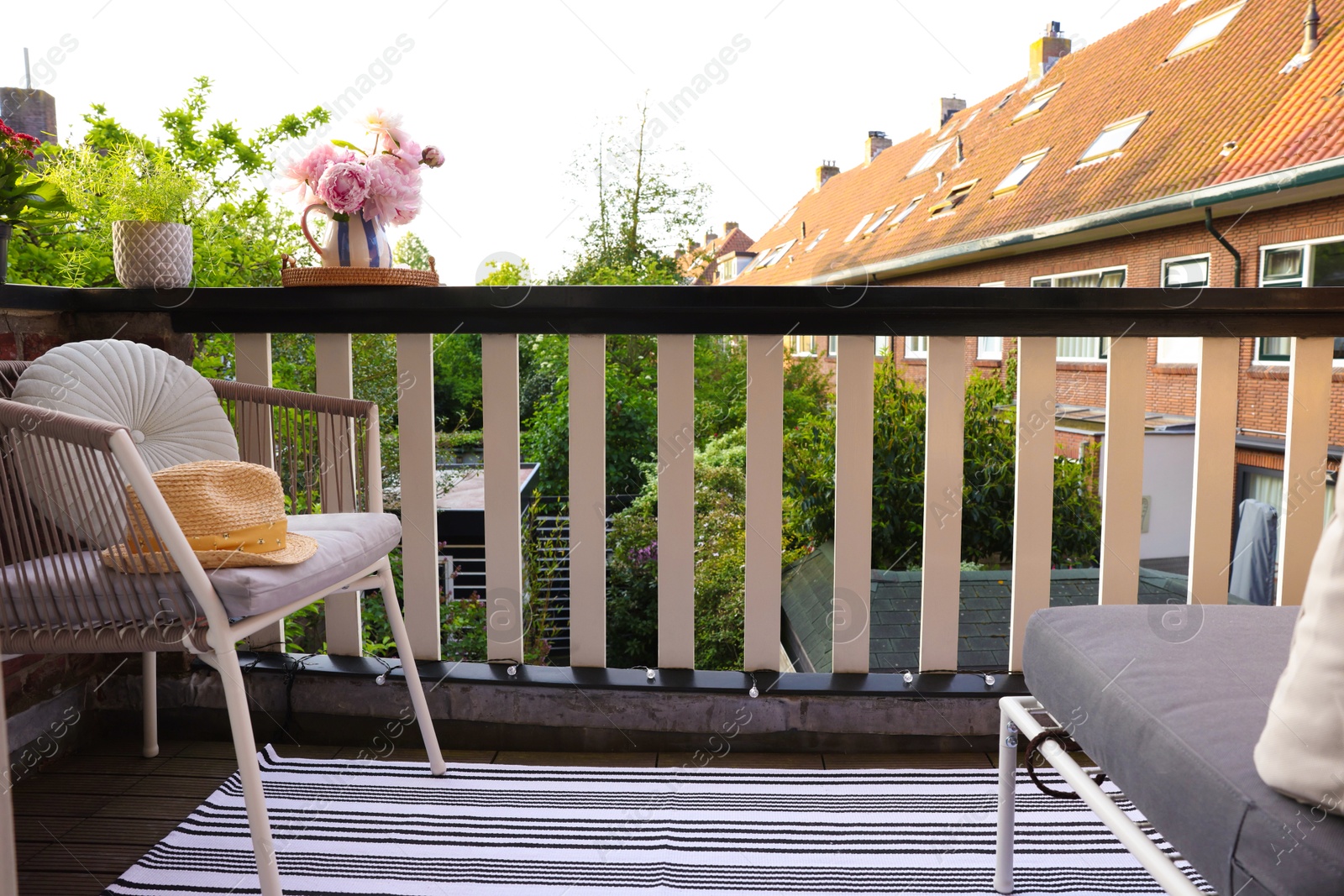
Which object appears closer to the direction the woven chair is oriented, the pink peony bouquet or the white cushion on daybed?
the white cushion on daybed

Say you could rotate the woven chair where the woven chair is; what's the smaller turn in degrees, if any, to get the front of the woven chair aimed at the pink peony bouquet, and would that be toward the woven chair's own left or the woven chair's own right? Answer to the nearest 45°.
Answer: approximately 90° to the woven chair's own left

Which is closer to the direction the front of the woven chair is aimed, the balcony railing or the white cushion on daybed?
the white cushion on daybed

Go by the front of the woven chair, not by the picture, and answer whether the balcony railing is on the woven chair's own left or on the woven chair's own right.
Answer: on the woven chair's own left

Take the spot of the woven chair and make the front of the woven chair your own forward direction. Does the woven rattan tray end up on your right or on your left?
on your left

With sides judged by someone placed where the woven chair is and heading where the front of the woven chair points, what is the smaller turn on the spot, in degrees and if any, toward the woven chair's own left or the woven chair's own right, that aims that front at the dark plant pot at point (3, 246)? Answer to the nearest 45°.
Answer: approximately 135° to the woven chair's own left

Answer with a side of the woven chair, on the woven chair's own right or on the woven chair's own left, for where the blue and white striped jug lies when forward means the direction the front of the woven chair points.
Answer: on the woven chair's own left

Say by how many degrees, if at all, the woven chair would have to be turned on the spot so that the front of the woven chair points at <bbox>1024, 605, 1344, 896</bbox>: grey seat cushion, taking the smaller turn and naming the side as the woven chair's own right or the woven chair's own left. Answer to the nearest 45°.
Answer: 0° — it already faces it

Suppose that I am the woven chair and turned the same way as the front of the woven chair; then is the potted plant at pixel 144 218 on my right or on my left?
on my left

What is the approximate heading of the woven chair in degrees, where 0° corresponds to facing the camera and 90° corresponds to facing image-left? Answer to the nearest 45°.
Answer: approximately 315°
